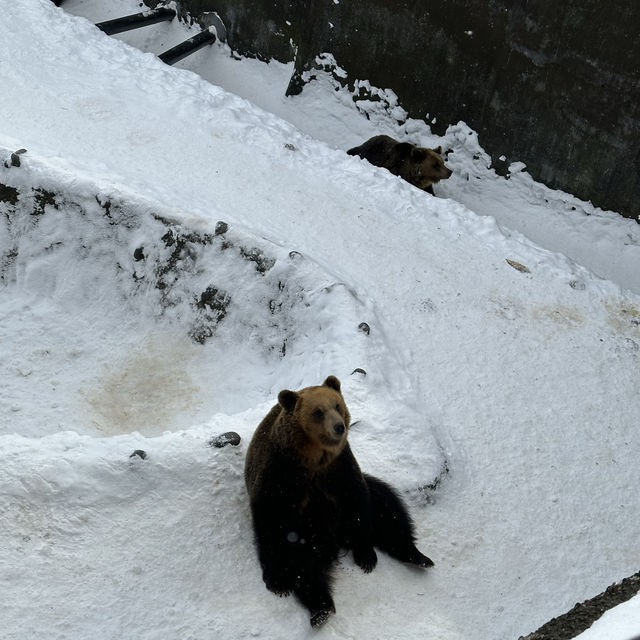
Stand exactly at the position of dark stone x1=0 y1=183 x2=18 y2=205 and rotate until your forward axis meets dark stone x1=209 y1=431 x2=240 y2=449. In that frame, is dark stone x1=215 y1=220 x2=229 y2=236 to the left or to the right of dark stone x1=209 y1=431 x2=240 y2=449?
left

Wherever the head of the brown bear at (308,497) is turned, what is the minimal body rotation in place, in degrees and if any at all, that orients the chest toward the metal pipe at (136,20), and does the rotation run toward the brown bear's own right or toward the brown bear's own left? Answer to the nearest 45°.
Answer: approximately 180°

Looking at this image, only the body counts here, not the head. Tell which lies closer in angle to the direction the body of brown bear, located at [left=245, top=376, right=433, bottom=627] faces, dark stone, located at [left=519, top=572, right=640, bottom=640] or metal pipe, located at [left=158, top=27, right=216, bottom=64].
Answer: the dark stone

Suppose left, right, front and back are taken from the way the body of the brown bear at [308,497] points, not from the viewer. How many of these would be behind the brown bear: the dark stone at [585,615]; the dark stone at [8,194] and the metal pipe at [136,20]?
2

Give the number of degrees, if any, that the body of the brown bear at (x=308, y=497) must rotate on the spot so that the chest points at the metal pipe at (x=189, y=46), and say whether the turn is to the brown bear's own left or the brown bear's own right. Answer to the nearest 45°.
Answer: approximately 180°
